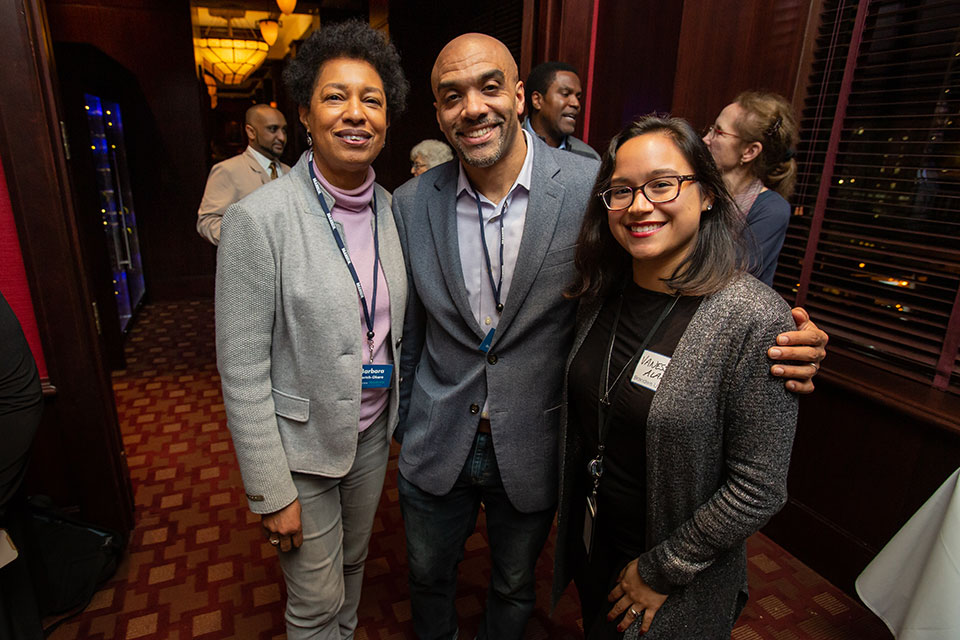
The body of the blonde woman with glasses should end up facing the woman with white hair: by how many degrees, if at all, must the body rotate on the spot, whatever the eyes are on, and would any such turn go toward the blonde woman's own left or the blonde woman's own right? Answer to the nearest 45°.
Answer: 0° — they already face them

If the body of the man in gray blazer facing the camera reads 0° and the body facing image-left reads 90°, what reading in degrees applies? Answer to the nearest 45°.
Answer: approximately 0°

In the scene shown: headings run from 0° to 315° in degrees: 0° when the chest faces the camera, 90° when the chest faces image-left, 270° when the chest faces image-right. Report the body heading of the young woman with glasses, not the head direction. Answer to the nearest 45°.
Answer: approximately 45°

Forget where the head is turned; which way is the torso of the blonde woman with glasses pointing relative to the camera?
to the viewer's left

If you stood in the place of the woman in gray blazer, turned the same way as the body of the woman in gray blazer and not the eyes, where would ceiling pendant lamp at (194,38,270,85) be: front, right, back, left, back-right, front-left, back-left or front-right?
back-left

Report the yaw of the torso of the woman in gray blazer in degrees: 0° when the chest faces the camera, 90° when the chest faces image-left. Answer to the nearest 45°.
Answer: approximately 315°

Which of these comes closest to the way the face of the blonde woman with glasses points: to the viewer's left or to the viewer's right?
to the viewer's left

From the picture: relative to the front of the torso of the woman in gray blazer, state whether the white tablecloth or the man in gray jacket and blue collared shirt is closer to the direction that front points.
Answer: the white tablecloth

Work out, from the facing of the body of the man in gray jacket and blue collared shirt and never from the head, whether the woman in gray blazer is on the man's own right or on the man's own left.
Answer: on the man's own right

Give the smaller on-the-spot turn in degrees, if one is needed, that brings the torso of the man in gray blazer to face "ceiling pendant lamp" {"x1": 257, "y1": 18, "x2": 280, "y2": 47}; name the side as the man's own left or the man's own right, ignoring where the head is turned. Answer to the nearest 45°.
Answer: approximately 135° to the man's own right
